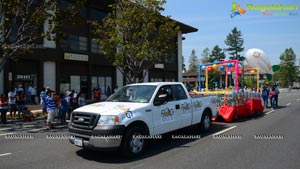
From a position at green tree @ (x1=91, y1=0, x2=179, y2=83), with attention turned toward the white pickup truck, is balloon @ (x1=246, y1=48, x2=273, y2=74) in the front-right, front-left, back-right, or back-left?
back-left

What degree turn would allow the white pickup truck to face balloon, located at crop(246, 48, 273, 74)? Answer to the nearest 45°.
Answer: approximately 180°

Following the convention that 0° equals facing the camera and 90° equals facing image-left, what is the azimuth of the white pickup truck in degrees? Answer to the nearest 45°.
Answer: approximately 45°

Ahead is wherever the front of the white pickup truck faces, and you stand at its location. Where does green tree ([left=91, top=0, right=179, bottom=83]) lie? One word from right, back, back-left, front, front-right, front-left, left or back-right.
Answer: back-right

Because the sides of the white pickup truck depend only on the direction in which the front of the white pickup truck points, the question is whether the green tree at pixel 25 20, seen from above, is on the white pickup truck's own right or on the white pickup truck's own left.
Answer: on the white pickup truck's own right

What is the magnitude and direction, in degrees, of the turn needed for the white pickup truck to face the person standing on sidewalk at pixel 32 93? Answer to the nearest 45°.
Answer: approximately 90° to its right
